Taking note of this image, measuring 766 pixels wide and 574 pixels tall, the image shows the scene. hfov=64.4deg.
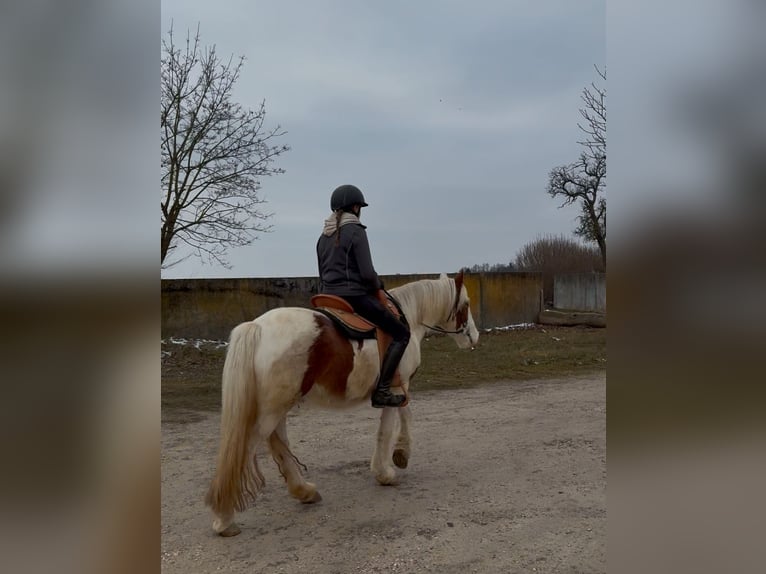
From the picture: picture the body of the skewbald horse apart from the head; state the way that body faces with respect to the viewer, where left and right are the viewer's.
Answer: facing away from the viewer and to the right of the viewer

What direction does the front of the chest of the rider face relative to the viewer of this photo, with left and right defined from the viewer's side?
facing away from the viewer and to the right of the viewer

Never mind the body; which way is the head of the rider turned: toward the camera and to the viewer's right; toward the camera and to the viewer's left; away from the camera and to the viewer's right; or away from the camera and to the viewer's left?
away from the camera and to the viewer's right
